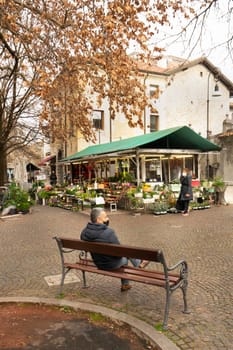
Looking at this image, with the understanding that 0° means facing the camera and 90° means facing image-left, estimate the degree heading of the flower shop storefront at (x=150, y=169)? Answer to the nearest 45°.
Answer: approximately 45°

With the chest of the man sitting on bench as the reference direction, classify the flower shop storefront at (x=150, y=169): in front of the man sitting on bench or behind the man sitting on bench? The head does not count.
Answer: in front

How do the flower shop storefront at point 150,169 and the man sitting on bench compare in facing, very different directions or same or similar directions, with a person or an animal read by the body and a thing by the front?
very different directions

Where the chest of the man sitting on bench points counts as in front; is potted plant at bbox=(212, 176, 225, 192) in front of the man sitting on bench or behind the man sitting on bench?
in front

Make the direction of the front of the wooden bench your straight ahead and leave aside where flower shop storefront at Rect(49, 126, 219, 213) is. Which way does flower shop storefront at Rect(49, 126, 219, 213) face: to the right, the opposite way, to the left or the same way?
the opposite way

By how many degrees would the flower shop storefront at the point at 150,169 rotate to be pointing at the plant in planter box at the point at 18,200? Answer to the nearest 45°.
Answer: approximately 45° to its right

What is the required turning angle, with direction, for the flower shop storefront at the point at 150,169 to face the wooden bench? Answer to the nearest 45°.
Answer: approximately 45° to its left

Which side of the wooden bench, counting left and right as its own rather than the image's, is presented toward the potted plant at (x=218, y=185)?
front

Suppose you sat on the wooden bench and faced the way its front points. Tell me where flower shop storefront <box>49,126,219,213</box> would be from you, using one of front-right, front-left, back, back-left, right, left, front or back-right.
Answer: front-left

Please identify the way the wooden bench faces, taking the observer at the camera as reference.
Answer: facing away from the viewer and to the right of the viewer

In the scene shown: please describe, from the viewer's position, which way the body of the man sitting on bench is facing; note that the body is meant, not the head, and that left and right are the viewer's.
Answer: facing away from the viewer and to the right of the viewer
